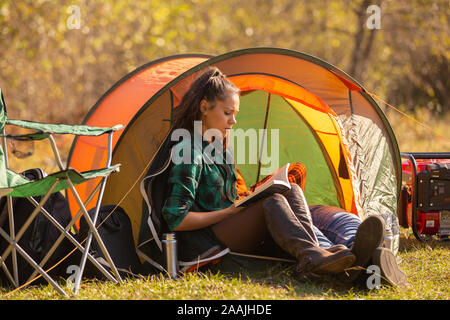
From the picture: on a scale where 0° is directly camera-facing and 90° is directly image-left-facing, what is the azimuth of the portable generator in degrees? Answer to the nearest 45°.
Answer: approximately 0°

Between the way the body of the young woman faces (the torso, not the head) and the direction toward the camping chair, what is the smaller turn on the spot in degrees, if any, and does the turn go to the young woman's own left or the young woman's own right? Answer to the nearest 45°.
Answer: approximately 180°

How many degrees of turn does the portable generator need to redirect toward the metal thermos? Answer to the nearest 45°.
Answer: approximately 45° to its right

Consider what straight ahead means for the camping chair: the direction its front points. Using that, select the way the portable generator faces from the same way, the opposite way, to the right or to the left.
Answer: to the right

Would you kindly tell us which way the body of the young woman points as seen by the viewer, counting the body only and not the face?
to the viewer's right

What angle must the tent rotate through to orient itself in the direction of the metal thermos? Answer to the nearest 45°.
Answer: approximately 90° to its right

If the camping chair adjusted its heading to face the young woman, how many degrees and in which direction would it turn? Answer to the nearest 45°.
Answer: approximately 45° to its left

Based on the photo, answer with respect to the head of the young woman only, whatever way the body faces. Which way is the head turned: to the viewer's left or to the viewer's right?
to the viewer's right
